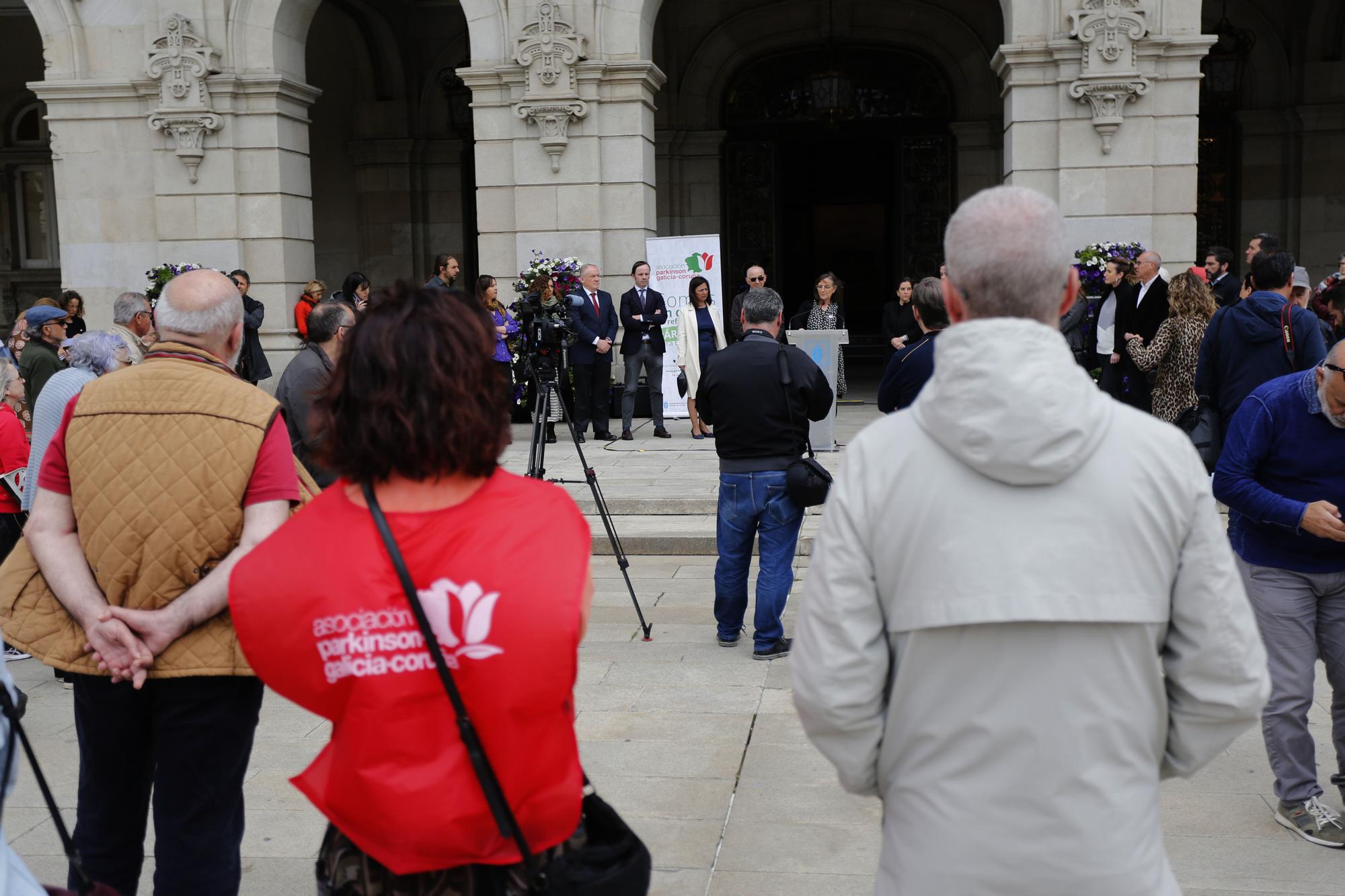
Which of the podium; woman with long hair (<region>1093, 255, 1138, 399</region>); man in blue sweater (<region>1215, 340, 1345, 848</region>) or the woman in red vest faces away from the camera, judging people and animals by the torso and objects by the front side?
the woman in red vest

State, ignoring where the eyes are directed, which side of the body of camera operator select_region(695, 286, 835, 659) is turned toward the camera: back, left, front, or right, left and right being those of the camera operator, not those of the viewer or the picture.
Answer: back

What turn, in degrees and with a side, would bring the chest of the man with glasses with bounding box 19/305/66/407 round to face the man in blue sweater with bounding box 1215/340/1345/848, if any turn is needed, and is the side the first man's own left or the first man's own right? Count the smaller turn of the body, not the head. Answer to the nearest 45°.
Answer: approximately 45° to the first man's own right

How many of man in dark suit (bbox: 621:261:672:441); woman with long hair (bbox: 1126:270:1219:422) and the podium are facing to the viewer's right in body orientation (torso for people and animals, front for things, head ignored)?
0

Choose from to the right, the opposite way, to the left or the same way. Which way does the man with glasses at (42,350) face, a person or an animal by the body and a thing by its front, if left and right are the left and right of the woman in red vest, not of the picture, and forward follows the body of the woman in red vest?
to the right

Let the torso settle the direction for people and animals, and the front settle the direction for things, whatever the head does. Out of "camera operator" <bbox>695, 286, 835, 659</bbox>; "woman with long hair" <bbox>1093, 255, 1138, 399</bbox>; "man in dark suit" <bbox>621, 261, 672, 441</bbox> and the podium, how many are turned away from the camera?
1

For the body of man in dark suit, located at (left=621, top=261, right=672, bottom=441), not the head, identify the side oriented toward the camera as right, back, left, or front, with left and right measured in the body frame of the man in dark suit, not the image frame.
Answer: front

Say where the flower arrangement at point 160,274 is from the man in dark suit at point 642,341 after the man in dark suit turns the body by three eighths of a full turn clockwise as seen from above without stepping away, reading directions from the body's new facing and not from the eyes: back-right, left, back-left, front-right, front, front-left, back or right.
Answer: front-left

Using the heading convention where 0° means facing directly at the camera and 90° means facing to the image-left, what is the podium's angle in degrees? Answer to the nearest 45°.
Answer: approximately 0°

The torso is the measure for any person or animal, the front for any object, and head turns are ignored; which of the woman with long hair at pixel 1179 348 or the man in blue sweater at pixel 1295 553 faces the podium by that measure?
the woman with long hair

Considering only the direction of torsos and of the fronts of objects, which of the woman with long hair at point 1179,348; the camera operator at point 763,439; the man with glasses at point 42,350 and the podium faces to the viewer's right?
the man with glasses

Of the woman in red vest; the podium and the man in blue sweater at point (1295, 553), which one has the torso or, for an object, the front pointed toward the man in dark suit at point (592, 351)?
the woman in red vest

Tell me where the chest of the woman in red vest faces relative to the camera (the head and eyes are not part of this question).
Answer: away from the camera

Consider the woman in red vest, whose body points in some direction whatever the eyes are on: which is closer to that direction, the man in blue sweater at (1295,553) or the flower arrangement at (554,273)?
the flower arrangement

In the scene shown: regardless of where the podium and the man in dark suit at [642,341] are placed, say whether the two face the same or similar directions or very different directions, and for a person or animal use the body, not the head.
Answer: same or similar directions

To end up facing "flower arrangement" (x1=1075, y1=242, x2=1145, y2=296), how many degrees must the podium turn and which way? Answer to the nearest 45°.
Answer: approximately 90° to its left

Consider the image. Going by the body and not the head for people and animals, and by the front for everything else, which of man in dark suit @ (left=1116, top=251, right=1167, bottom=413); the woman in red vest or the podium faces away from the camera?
the woman in red vest
